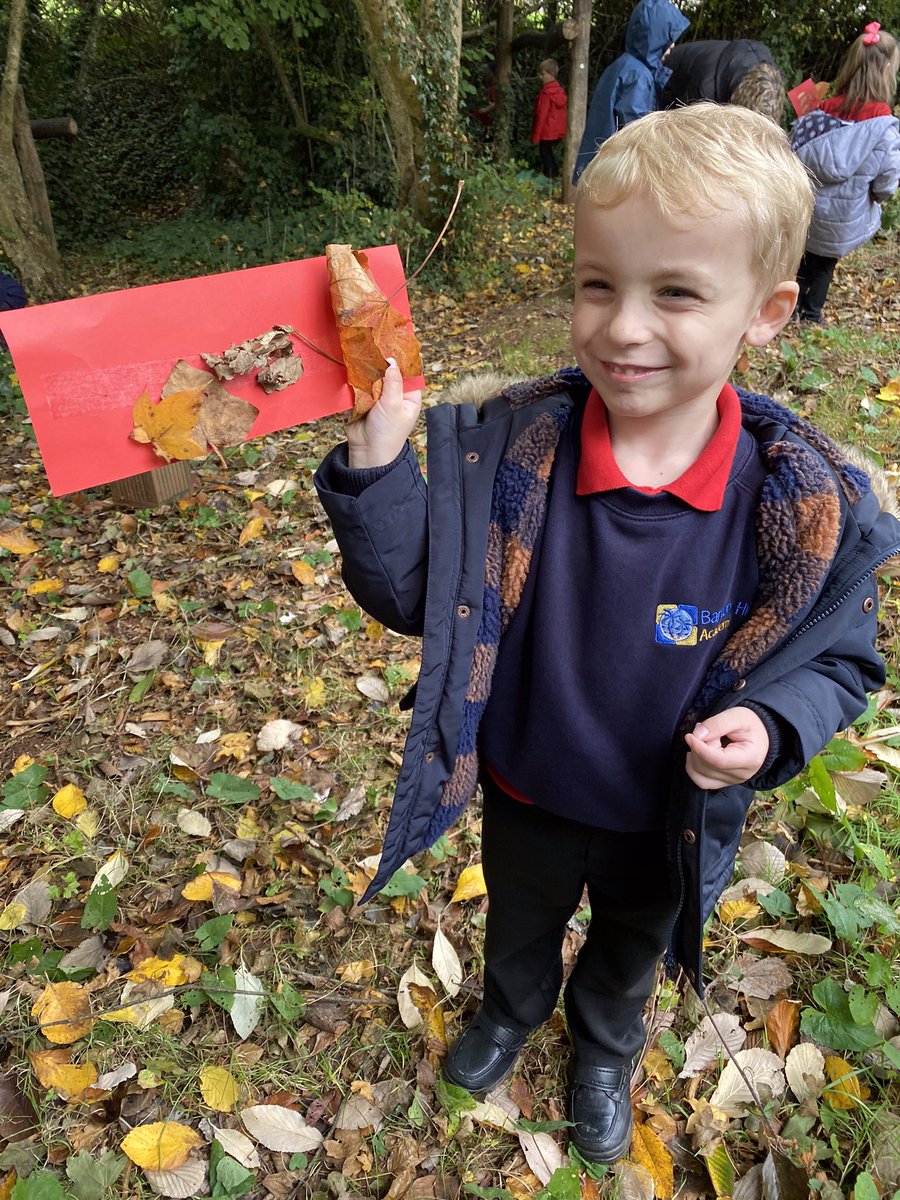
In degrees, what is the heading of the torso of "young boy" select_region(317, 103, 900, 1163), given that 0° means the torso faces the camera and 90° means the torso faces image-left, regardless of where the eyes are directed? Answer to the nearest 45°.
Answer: approximately 0°

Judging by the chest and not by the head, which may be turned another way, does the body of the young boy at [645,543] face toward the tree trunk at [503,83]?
no

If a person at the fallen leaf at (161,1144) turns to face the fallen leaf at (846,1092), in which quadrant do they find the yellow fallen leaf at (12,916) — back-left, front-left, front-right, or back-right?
back-left

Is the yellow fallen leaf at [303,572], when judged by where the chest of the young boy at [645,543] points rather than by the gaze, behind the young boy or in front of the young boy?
behind

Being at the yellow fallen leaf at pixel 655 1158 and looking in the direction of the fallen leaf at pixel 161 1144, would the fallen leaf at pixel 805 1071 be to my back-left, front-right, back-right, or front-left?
back-right

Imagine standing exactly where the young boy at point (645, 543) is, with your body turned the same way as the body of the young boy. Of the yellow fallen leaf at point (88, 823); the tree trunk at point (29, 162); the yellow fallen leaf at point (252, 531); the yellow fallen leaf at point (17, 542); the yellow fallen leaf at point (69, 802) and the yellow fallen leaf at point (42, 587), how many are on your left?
0

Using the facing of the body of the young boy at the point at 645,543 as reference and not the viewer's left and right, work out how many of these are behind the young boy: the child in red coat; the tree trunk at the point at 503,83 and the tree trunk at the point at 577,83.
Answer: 3

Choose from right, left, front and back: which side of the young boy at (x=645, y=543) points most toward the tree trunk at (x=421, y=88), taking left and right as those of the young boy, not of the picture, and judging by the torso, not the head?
back

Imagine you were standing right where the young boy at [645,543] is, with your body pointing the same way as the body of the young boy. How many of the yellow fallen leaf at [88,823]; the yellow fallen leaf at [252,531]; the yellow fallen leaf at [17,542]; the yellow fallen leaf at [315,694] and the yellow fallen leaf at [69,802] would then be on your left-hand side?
0

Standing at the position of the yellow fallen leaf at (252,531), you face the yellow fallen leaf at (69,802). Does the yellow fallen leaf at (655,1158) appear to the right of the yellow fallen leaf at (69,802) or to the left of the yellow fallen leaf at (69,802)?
left

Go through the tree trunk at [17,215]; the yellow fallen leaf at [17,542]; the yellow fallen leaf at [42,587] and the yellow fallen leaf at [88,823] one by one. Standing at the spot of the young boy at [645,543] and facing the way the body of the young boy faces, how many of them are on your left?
0
